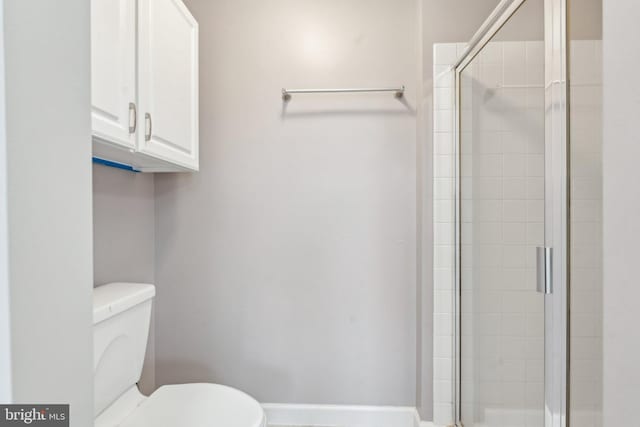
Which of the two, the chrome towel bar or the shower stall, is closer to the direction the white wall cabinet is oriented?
the shower stall

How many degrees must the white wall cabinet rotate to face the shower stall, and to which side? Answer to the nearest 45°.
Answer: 0° — it already faces it

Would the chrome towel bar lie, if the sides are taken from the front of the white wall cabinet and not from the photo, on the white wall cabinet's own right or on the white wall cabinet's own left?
on the white wall cabinet's own left

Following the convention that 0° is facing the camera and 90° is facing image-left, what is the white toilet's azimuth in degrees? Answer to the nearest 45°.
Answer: approximately 315°

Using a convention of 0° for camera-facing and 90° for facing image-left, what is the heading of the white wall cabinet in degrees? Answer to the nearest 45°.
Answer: approximately 315°

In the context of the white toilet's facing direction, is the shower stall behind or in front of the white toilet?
in front

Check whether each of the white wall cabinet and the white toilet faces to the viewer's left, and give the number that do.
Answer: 0
